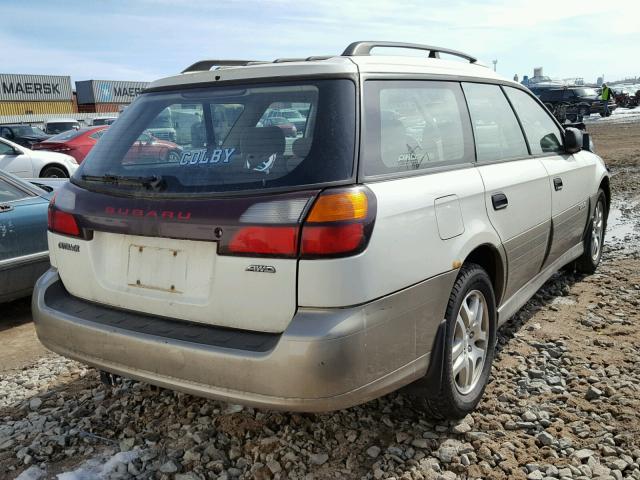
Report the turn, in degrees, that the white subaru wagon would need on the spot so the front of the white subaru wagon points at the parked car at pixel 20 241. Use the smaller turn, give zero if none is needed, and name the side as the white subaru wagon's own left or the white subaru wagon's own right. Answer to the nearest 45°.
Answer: approximately 90° to the white subaru wagon's own left

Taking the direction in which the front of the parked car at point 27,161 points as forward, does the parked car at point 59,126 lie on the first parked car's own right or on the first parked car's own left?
on the first parked car's own left

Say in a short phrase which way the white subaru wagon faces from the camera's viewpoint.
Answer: facing away from the viewer and to the right of the viewer

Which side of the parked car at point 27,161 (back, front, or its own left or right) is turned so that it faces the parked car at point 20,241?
right

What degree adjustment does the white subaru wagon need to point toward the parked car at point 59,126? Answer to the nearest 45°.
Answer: approximately 90° to its left

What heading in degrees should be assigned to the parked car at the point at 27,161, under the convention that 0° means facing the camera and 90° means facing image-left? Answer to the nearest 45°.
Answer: approximately 270°

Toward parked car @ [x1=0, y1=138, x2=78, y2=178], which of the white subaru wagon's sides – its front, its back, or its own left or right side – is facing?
left

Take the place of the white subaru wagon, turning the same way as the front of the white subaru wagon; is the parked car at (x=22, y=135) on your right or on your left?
on your left

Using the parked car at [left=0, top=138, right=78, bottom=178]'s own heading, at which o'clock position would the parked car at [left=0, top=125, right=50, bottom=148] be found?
the parked car at [left=0, top=125, right=50, bottom=148] is roughly at 9 o'clock from the parked car at [left=0, top=138, right=78, bottom=178].

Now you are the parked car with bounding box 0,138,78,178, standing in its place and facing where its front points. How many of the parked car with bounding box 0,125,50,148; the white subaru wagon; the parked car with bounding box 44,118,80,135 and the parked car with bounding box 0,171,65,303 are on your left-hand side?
2
